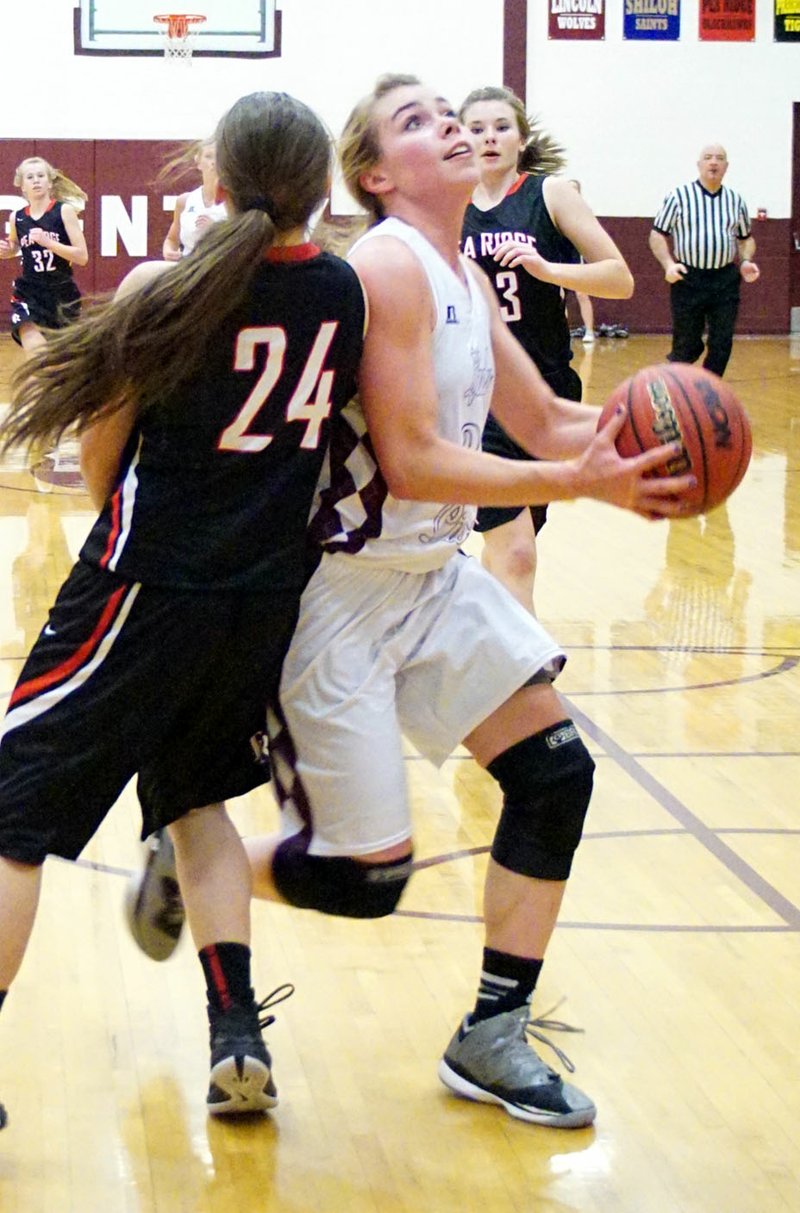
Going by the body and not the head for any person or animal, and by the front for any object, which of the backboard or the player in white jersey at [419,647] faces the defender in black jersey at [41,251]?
the backboard

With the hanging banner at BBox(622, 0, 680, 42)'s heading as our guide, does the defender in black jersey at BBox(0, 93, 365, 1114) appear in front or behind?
in front

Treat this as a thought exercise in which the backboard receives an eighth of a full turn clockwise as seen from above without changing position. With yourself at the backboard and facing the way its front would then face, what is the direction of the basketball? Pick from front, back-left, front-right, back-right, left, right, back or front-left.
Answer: front-left

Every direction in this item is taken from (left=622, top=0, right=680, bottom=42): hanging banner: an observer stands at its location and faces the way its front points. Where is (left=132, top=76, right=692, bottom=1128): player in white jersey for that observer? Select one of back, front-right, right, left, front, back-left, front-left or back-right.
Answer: front

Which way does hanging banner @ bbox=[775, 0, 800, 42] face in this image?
toward the camera

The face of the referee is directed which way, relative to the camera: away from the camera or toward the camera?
toward the camera

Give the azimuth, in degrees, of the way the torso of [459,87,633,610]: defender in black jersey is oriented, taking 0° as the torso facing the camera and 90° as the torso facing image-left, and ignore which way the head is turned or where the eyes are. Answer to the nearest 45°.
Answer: approximately 45°

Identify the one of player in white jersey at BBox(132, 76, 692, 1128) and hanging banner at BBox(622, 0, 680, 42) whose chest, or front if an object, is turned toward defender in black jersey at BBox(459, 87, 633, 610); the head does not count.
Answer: the hanging banner

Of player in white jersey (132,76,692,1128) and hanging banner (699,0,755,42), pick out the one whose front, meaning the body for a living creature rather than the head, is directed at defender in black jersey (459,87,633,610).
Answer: the hanging banner

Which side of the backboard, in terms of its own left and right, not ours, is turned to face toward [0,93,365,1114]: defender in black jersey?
front

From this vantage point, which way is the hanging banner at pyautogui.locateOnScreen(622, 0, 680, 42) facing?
toward the camera

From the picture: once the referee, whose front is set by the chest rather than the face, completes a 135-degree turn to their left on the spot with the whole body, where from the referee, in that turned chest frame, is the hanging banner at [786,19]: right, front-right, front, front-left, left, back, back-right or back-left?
front-left

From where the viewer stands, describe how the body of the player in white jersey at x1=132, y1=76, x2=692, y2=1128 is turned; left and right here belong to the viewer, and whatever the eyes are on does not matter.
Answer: facing the viewer and to the right of the viewer

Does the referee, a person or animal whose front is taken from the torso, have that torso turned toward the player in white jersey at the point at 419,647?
yes

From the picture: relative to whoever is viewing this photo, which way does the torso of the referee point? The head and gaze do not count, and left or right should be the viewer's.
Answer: facing the viewer

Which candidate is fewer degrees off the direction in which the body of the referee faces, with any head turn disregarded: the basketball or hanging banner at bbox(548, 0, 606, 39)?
the basketball
